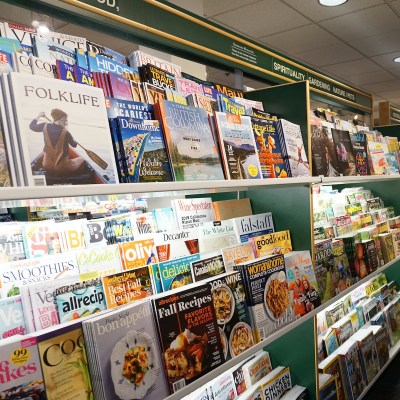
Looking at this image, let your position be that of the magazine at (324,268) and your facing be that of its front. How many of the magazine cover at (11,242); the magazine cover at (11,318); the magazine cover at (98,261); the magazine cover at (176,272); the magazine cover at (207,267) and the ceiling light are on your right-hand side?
5

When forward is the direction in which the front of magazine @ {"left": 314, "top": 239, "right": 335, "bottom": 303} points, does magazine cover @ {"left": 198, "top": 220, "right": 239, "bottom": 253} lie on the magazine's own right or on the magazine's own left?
on the magazine's own right

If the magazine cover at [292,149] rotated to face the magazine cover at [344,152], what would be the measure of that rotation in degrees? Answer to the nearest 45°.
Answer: approximately 90° to its left

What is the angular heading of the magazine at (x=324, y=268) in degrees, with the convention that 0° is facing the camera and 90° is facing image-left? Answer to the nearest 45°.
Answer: approximately 315°
